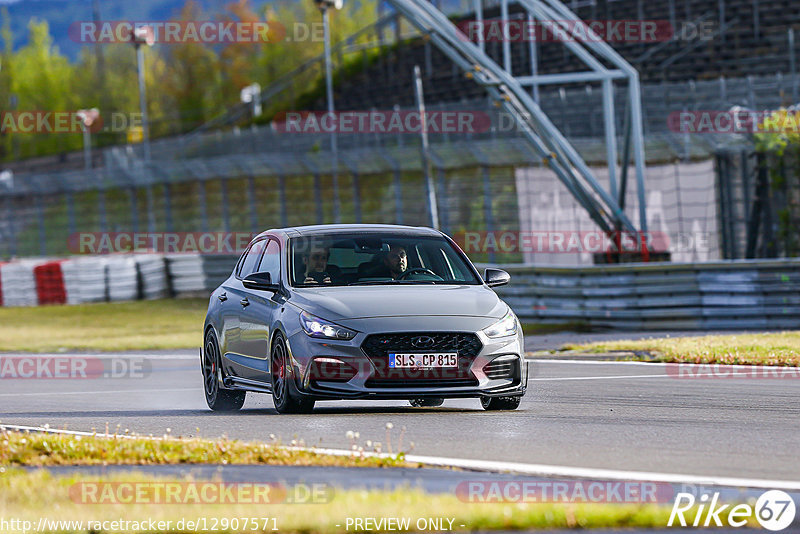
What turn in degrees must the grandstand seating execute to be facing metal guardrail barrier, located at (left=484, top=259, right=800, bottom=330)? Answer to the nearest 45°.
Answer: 0° — it already faces it

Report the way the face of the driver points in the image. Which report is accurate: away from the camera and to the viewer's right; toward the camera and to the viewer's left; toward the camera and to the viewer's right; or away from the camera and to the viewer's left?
toward the camera and to the viewer's right

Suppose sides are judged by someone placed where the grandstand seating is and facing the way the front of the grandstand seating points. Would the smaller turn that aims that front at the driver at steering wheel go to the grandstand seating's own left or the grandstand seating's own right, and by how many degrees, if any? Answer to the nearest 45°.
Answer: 0° — it already faces them

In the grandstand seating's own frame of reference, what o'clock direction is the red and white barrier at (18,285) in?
The red and white barrier is roughly at 2 o'clock from the grandstand seating.

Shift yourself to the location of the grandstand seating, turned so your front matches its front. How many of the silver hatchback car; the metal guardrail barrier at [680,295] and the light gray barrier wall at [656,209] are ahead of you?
3

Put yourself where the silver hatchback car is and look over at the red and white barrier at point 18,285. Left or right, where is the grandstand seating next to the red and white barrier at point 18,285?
right

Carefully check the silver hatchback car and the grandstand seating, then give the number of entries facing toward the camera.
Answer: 2
